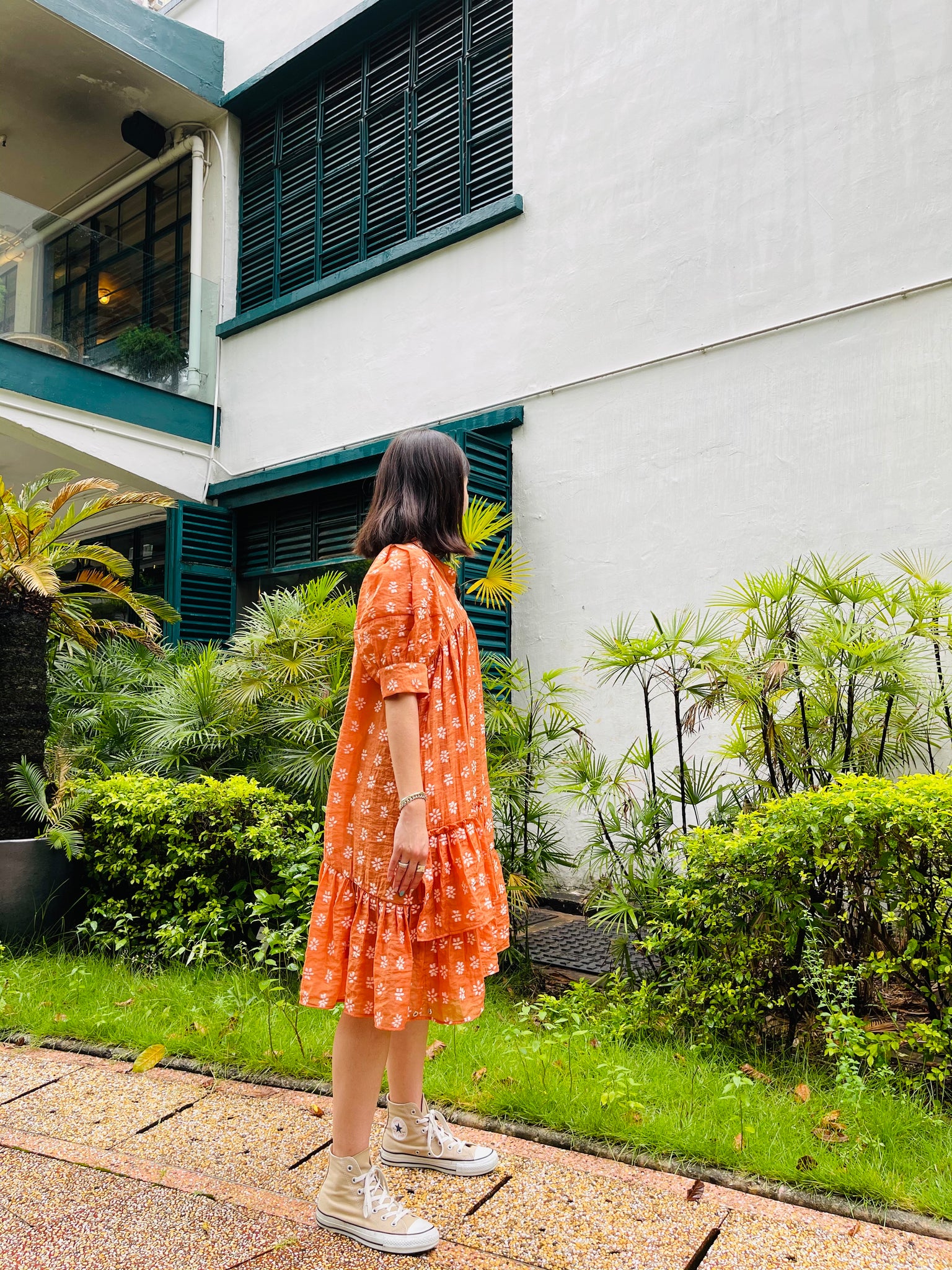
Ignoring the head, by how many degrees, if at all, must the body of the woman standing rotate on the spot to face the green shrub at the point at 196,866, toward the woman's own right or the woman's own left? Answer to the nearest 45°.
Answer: approximately 90° to the woman's own left

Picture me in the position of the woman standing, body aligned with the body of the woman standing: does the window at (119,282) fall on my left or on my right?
on my left

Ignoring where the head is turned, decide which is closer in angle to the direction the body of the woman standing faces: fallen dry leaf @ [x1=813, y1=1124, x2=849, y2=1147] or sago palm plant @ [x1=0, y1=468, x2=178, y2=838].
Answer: the fallen dry leaf

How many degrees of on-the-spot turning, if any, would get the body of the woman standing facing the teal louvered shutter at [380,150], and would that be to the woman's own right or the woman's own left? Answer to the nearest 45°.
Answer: approximately 90° to the woman's own left

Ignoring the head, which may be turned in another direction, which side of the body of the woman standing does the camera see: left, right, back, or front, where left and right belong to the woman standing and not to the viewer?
right

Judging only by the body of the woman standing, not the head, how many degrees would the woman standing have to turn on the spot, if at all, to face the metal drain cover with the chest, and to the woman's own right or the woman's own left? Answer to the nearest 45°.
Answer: approximately 90° to the woman's own left

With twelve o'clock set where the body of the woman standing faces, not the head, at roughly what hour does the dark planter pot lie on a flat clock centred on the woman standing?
The dark planter pot is roughly at 8 o'clock from the woman standing.

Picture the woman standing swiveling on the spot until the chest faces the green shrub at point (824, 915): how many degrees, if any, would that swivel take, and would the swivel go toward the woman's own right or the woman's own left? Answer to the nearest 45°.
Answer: approximately 45° to the woman's own left

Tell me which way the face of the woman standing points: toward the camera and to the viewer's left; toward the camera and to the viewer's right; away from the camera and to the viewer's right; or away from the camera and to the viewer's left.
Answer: away from the camera and to the viewer's right

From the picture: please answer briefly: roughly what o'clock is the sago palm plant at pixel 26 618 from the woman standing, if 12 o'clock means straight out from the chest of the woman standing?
The sago palm plant is roughly at 8 o'clock from the woman standing.
